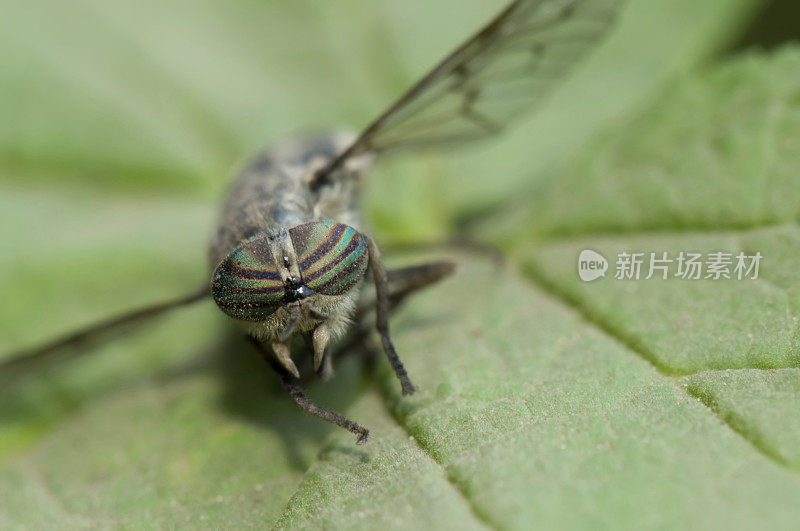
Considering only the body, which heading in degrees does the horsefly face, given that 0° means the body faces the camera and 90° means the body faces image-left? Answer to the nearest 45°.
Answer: approximately 0°
